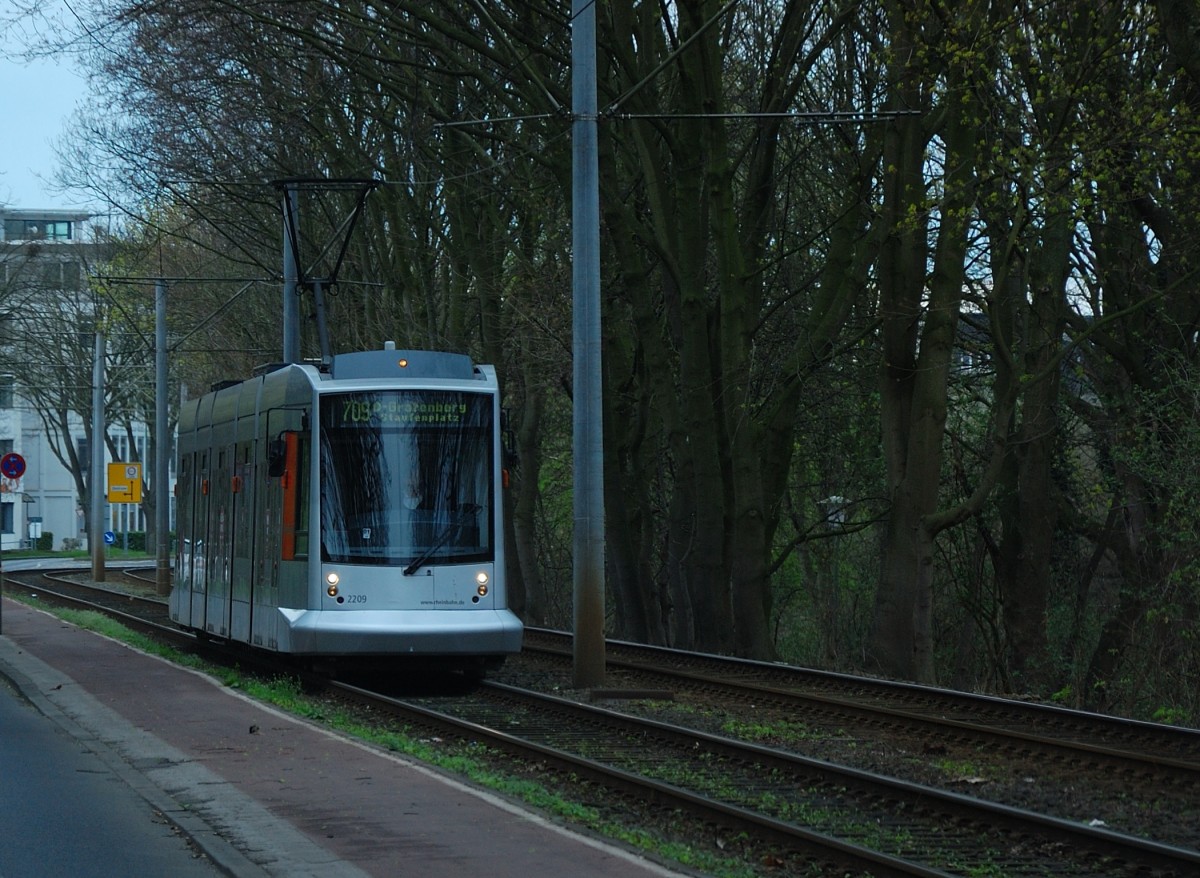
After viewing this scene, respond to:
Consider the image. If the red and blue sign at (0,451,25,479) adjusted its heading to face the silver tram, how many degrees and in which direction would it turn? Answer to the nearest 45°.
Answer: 0° — it already faces it

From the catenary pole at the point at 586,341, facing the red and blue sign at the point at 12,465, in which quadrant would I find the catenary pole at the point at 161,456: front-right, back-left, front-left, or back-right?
front-right

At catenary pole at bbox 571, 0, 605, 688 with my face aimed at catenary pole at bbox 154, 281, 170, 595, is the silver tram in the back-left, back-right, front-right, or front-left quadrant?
front-left

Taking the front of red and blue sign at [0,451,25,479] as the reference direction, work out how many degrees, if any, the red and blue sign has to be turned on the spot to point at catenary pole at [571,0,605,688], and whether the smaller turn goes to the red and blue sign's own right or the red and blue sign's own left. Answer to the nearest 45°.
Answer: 0° — it already faces it

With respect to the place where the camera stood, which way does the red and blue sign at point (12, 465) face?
facing the viewer

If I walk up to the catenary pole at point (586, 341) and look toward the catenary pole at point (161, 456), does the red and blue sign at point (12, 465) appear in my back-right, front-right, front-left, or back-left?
front-left

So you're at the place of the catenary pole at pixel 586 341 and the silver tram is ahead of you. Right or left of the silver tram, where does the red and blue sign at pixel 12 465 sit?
right
